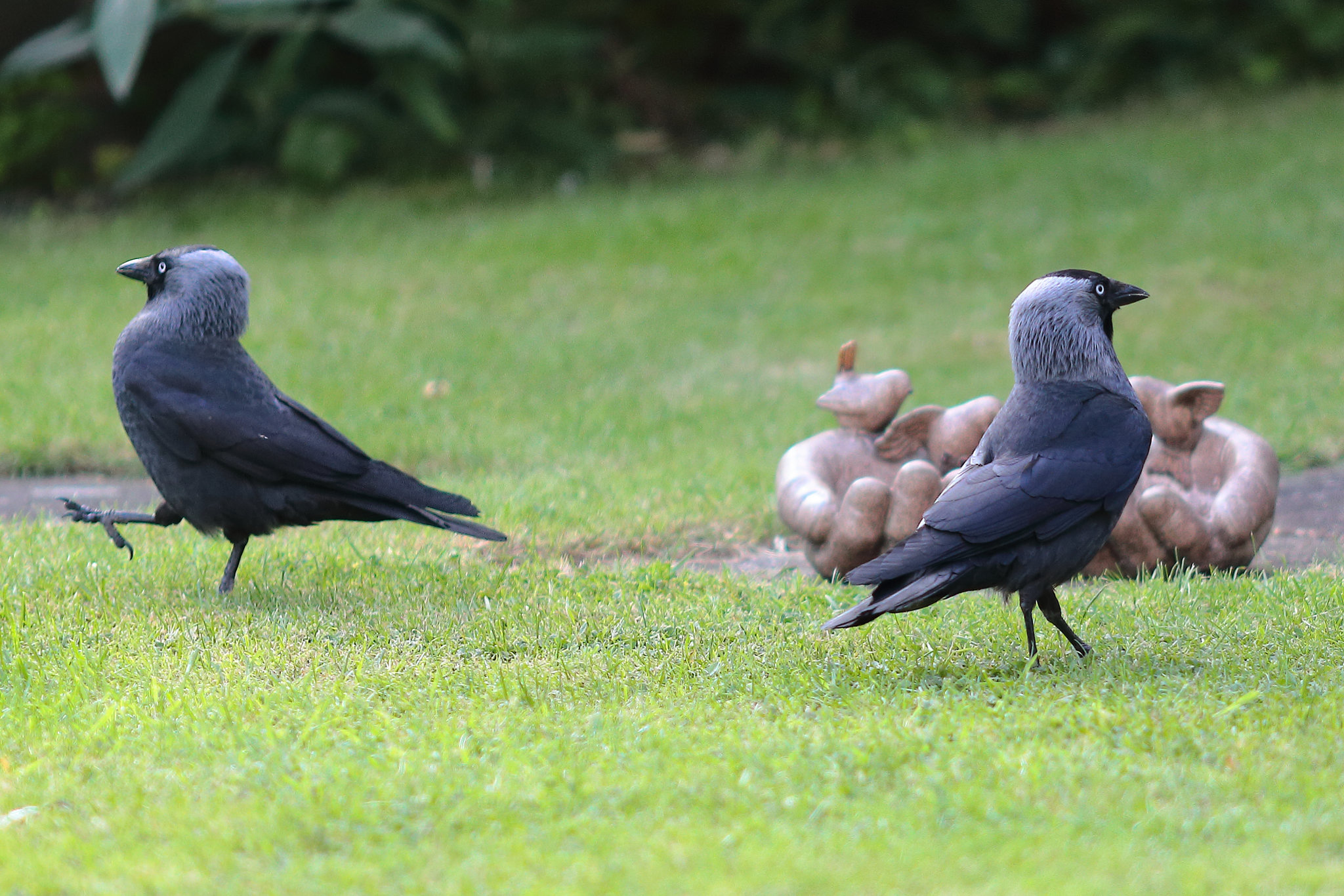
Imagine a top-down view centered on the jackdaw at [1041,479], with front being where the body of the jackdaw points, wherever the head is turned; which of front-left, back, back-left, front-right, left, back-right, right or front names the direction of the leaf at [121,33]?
left

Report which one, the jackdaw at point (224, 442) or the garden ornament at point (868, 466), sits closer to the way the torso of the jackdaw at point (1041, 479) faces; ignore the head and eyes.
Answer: the garden ornament

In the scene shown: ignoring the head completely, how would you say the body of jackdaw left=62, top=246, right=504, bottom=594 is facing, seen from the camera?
to the viewer's left

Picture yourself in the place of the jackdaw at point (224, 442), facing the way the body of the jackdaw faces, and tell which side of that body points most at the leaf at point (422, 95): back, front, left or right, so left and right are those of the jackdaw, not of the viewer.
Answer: right

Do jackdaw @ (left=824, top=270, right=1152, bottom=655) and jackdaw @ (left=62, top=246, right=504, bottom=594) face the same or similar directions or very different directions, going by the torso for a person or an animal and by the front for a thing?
very different directions

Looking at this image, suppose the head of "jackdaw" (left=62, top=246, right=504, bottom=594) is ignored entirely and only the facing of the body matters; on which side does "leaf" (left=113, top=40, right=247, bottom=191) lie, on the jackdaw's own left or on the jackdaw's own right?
on the jackdaw's own right

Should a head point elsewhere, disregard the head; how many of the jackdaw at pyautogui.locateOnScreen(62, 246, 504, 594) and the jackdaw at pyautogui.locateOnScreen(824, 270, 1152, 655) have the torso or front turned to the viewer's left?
1

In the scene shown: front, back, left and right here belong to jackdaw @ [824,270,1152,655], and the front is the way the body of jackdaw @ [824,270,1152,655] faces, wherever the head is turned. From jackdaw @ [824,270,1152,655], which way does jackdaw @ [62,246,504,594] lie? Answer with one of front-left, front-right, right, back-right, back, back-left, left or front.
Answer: back-left

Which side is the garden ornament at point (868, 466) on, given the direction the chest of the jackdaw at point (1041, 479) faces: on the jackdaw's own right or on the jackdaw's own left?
on the jackdaw's own left

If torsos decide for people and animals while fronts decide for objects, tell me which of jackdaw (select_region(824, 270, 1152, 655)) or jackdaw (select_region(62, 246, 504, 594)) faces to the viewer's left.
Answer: jackdaw (select_region(62, 246, 504, 594))

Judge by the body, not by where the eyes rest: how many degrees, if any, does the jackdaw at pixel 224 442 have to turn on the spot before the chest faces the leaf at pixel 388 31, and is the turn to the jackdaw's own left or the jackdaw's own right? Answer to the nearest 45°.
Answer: approximately 90° to the jackdaw's own right

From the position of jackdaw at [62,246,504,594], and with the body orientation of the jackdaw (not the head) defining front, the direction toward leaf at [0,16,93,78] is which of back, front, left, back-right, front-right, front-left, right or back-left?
right

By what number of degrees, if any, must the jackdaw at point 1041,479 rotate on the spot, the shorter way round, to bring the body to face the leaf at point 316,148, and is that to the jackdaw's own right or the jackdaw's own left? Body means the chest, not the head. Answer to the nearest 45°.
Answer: approximately 90° to the jackdaw's own left

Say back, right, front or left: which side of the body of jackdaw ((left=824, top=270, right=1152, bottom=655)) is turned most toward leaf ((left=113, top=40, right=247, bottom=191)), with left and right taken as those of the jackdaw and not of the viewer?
left

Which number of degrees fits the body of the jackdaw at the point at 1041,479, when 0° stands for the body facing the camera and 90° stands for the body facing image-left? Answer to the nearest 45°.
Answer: approximately 225°
